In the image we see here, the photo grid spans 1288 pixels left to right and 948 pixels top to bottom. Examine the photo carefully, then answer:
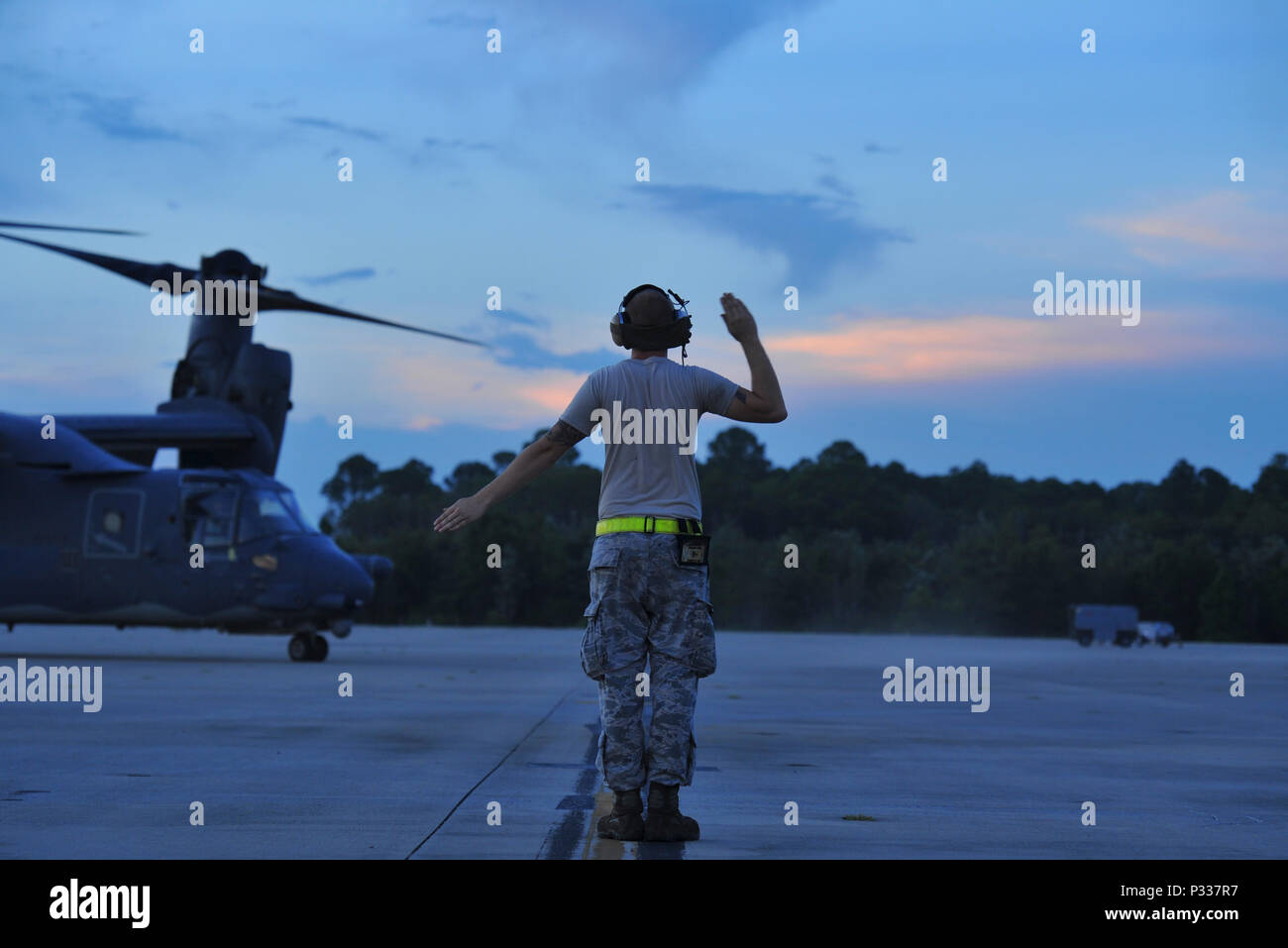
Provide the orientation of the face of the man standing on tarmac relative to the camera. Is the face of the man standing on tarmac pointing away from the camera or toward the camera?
away from the camera

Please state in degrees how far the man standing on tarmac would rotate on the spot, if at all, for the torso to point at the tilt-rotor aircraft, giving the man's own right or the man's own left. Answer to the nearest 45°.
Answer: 0° — they already face it

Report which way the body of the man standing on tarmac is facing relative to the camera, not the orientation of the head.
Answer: away from the camera
